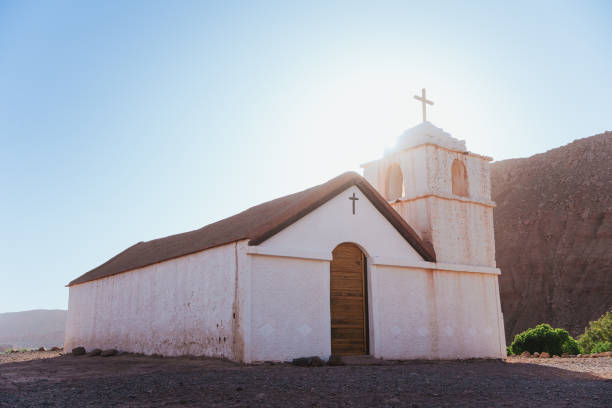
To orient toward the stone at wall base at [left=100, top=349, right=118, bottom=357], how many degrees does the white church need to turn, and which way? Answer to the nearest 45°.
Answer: approximately 180°

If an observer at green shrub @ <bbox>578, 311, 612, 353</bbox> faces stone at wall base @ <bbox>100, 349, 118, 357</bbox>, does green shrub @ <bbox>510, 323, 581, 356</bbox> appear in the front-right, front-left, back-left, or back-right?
front-left

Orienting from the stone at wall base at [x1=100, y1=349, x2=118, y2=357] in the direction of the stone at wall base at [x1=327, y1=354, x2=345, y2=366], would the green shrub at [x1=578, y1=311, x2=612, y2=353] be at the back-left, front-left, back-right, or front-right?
front-left

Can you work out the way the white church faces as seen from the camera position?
facing the viewer and to the right of the viewer

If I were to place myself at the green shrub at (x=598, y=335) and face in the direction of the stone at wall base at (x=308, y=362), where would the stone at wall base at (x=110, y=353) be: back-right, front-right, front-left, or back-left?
front-right

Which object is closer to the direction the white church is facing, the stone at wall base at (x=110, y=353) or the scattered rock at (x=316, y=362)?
the scattered rock

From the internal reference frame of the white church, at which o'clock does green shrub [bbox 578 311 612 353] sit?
The green shrub is roughly at 9 o'clock from the white church.

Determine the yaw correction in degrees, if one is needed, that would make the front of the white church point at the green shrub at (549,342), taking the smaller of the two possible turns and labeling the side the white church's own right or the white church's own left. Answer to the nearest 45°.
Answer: approximately 90° to the white church's own left

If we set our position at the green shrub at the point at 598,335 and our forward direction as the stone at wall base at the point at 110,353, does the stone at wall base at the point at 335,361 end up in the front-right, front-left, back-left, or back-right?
front-left
